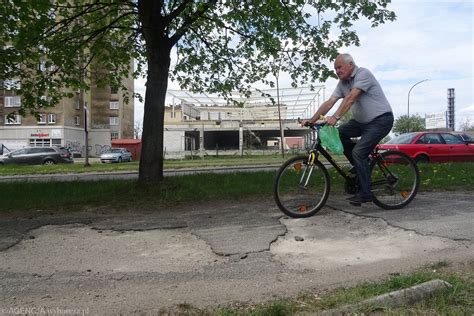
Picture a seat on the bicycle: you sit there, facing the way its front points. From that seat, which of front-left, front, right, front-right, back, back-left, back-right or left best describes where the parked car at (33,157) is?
front-right

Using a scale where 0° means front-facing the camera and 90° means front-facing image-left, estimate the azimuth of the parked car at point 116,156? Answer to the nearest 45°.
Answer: approximately 45°

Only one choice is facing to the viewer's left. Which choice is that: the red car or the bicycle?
the bicycle

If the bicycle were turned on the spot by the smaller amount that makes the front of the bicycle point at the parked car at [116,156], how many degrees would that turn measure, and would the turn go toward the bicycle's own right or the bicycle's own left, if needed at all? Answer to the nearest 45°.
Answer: approximately 45° to the bicycle's own right

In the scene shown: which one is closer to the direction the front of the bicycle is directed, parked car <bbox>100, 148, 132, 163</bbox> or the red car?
the parked car

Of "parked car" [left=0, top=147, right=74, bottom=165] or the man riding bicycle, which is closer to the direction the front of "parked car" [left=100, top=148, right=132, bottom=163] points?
the parked car

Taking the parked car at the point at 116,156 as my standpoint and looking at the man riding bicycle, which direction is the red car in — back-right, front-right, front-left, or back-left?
front-left

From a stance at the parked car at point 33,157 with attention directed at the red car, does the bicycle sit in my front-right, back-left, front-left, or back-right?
front-right

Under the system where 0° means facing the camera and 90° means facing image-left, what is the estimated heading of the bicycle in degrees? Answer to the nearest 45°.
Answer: approximately 90°
